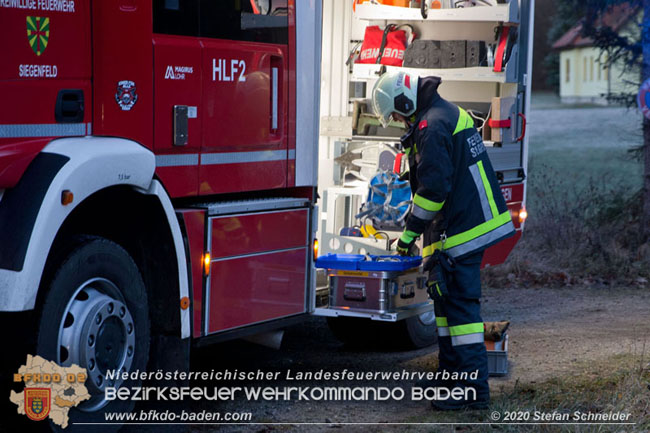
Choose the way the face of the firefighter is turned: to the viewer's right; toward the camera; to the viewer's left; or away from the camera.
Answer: to the viewer's left

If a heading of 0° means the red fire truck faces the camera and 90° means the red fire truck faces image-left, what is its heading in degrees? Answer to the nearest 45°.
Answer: approximately 45°
